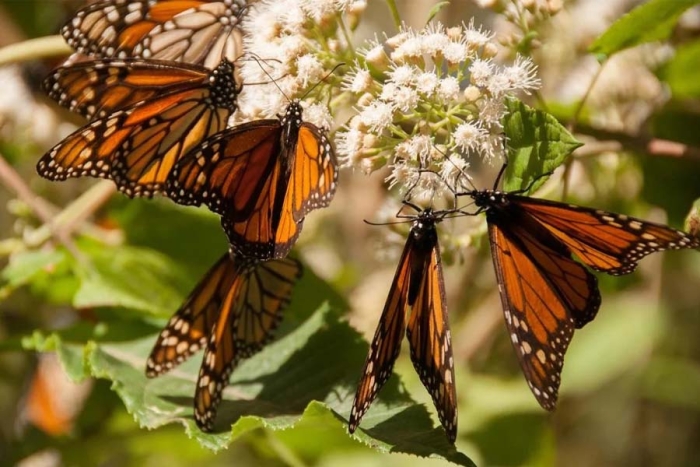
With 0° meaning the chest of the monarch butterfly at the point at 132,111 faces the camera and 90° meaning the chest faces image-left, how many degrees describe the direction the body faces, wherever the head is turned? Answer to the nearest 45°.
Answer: approximately 270°

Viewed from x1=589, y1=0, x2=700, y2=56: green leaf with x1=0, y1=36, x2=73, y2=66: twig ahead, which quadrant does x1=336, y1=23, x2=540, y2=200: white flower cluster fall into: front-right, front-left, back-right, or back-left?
front-left

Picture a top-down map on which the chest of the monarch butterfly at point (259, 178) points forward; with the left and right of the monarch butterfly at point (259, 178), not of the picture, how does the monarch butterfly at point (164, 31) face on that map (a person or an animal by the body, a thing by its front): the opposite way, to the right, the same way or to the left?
to the right

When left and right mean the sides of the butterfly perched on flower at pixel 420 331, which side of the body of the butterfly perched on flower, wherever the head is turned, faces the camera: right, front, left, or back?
back

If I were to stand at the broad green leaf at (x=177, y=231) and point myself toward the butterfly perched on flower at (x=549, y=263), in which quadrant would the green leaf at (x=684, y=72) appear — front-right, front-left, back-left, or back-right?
front-left

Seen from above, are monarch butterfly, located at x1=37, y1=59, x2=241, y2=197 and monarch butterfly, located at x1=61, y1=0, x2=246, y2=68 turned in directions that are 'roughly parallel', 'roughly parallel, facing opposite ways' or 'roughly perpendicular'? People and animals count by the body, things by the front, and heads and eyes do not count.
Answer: roughly parallel

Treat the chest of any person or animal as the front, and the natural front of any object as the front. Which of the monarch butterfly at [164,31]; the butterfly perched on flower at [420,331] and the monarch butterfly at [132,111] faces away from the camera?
the butterfly perched on flower

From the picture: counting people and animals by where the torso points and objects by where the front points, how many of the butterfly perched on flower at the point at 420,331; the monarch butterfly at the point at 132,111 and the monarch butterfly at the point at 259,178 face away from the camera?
2

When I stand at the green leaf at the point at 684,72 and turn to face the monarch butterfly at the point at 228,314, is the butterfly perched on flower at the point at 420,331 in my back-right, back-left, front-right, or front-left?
front-left

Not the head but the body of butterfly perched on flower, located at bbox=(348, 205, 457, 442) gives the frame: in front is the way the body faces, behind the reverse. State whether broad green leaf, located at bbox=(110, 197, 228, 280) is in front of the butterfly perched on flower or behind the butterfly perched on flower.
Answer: in front

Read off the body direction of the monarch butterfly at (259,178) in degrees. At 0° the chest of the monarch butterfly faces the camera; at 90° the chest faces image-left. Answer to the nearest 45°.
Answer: approximately 180°

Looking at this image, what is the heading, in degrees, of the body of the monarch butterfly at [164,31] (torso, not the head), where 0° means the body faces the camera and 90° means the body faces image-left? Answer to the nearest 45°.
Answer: approximately 270°

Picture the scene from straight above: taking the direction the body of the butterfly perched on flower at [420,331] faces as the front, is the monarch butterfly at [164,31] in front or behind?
in front
